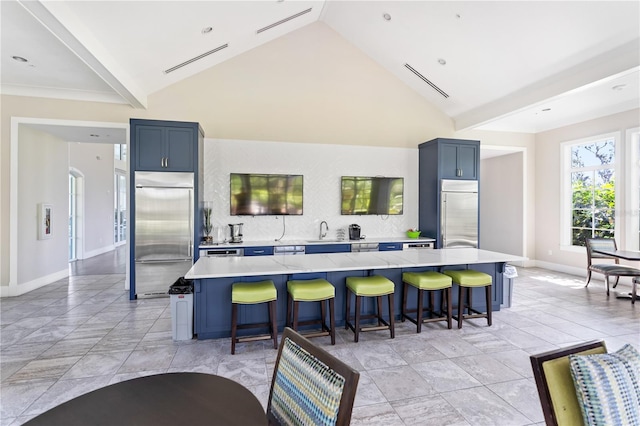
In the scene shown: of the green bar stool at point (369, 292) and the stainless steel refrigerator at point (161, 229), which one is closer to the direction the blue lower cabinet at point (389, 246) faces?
the green bar stool

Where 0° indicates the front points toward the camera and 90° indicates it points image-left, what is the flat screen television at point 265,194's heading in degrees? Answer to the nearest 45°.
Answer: approximately 0°

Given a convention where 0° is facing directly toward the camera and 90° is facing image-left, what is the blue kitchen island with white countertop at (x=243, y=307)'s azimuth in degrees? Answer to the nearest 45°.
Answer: approximately 0°

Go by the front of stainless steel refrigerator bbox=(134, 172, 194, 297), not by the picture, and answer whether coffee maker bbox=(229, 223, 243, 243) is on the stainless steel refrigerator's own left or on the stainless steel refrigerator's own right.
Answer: on the stainless steel refrigerator's own left
